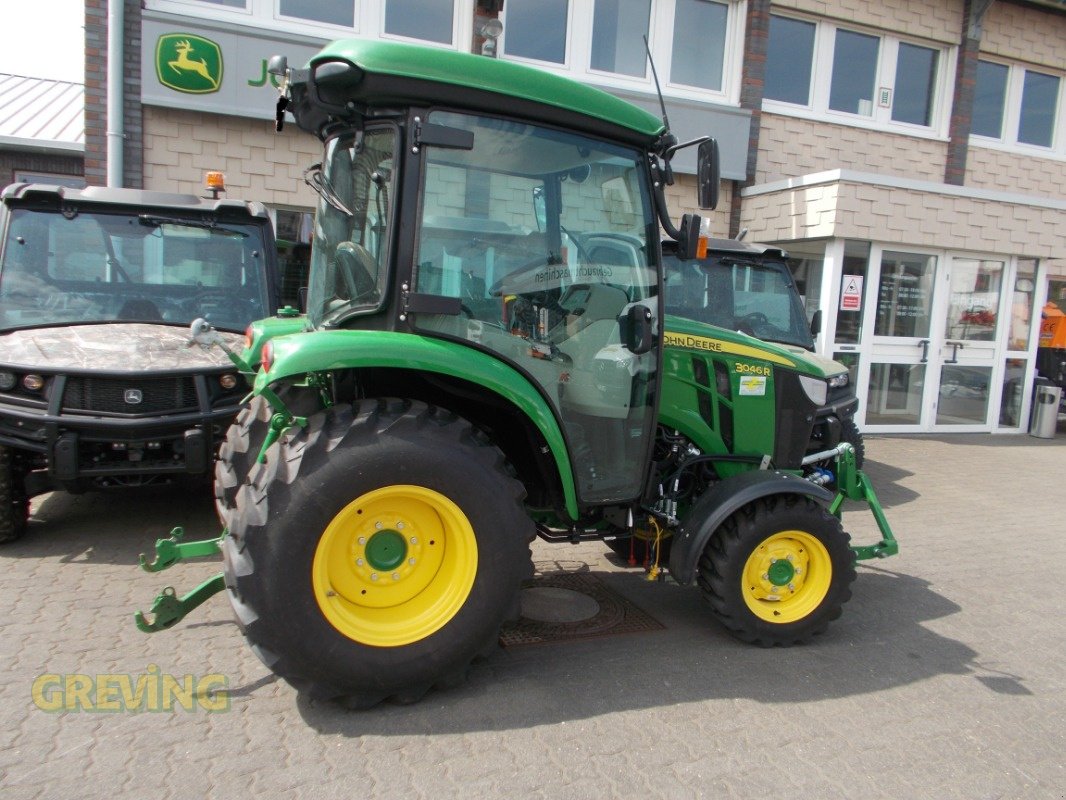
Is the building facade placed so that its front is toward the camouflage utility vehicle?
yes

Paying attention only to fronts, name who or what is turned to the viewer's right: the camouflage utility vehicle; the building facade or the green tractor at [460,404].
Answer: the green tractor

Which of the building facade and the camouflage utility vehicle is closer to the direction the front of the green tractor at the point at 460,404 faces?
the building facade

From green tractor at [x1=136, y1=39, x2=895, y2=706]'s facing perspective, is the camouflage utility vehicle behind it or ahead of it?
behind

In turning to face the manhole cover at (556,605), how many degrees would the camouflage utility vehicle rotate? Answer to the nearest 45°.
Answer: approximately 45° to its left

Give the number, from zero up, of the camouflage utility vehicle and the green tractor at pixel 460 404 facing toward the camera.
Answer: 1

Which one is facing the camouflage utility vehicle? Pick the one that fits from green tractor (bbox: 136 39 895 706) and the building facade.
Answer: the building facade

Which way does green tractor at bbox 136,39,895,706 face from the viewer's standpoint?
to the viewer's right

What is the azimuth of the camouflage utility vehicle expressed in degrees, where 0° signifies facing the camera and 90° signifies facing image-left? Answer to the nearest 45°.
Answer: approximately 0°

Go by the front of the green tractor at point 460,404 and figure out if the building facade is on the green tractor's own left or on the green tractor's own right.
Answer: on the green tractor's own left

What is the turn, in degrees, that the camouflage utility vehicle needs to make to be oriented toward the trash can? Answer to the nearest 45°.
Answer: approximately 90° to its left
